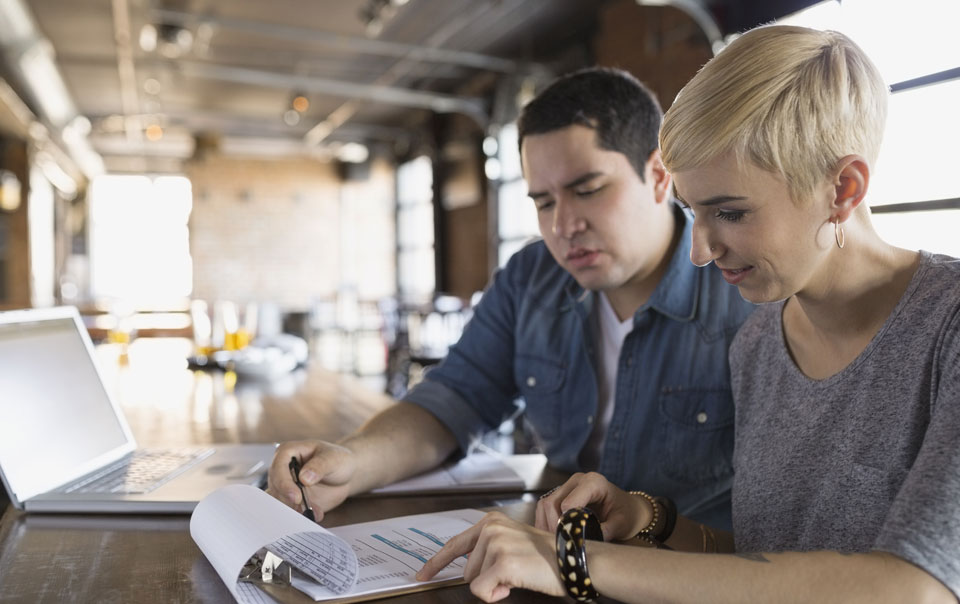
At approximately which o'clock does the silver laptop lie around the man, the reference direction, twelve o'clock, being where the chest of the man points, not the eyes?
The silver laptop is roughly at 1 o'clock from the man.

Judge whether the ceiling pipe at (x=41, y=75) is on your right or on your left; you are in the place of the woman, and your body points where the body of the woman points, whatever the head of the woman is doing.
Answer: on your right

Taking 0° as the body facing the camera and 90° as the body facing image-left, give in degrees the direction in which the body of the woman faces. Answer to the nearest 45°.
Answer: approximately 45°

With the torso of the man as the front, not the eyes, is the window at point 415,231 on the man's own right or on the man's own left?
on the man's own right

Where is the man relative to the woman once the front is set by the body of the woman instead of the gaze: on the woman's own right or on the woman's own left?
on the woman's own right

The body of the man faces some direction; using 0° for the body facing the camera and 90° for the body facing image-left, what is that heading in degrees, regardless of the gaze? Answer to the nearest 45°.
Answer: approximately 45°

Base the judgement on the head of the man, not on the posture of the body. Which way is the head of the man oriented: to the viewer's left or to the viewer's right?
to the viewer's left

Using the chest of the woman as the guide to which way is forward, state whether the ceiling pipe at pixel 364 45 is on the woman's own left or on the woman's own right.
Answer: on the woman's own right
